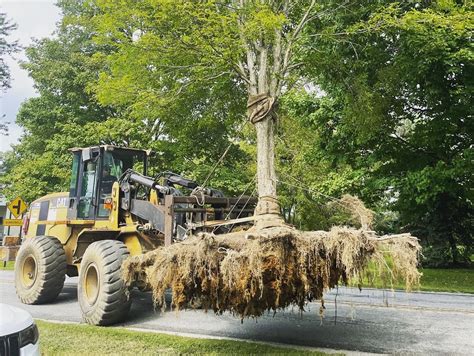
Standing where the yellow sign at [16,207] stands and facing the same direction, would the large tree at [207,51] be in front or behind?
in front

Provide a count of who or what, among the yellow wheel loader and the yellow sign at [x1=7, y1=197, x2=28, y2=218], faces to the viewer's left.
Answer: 0

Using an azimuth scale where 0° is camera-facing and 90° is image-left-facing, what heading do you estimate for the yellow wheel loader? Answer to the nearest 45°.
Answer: approximately 315°

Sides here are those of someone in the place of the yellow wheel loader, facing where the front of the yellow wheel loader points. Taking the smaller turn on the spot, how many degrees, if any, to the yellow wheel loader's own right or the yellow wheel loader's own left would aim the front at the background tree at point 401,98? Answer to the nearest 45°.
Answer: approximately 45° to the yellow wheel loader's own left

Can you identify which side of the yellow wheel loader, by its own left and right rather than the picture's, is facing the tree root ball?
front

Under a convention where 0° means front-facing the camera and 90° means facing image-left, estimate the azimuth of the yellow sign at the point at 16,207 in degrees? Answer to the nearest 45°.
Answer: approximately 0°
